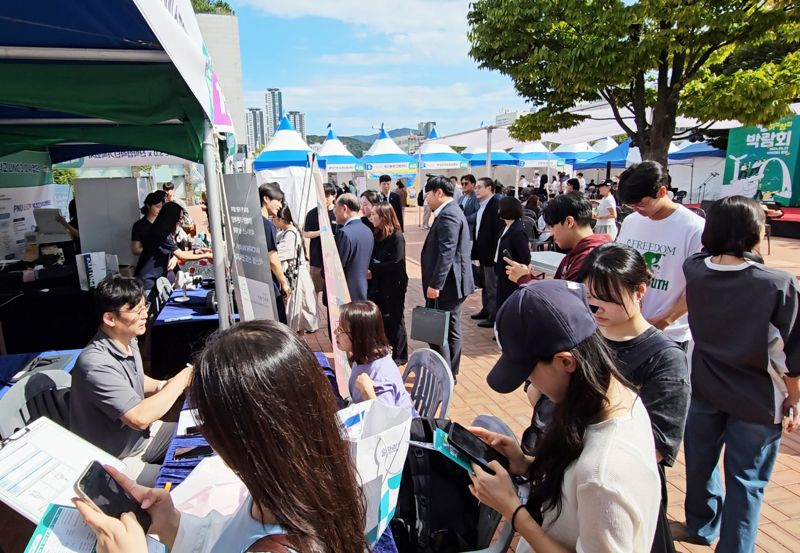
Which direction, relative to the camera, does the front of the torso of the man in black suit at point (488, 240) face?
to the viewer's left

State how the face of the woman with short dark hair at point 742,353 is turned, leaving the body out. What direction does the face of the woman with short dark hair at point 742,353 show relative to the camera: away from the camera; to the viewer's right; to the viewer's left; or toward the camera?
away from the camera

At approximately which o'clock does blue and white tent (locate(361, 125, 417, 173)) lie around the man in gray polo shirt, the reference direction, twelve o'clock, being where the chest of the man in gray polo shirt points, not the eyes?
The blue and white tent is roughly at 10 o'clock from the man in gray polo shirt.

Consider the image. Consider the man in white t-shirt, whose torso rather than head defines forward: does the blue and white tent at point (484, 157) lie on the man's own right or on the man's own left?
on the man's own right

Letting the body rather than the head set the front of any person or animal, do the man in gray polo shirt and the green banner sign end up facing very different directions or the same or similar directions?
very different directions

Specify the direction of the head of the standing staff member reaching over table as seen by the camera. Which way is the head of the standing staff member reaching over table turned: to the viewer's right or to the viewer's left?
to the viewer's right

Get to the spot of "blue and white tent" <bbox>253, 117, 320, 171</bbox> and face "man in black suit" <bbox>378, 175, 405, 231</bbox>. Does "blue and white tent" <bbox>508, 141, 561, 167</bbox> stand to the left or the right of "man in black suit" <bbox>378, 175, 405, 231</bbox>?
left

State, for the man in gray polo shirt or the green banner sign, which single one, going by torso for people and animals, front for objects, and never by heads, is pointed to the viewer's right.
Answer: the man in gray polo shirt

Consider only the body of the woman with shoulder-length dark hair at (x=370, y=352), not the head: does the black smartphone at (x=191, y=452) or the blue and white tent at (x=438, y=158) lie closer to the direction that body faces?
the black smartphone

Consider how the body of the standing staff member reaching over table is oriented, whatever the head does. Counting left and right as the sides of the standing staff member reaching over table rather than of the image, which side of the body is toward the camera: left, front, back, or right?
right
